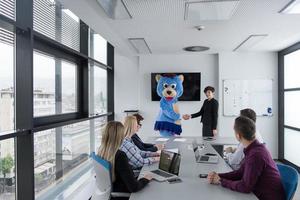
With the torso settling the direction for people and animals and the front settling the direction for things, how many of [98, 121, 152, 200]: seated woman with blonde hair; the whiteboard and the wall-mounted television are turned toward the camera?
2

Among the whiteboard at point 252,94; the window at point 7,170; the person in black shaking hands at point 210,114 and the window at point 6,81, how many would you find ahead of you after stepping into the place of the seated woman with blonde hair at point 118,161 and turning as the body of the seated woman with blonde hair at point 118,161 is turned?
2

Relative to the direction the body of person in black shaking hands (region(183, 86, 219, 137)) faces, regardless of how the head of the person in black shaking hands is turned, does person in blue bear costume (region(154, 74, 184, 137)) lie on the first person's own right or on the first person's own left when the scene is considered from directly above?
on the first person's own right

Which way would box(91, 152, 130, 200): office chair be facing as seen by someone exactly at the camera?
facing away from the viewer and to the right of the viewer

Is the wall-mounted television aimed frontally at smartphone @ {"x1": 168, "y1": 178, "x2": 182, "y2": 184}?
yes

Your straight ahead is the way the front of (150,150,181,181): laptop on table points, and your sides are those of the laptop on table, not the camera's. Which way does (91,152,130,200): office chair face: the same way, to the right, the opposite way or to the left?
the opposite way

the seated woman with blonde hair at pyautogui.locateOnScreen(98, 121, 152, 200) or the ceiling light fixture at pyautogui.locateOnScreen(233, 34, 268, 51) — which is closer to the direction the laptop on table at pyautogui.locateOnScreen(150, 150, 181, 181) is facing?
the seated woman with blonde hair

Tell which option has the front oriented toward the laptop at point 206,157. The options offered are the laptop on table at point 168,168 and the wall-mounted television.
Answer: the wall-mounted television

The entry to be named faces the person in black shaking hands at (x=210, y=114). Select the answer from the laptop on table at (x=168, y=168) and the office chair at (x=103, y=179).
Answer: the office chair
